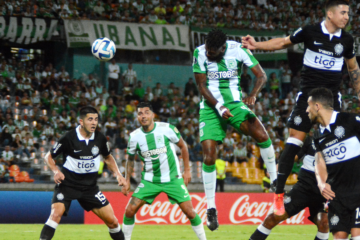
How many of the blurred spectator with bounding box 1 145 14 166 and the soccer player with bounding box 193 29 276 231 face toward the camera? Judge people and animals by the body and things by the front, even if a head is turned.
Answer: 2

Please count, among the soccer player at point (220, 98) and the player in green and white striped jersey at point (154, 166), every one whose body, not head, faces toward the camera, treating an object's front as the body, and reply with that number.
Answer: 2
